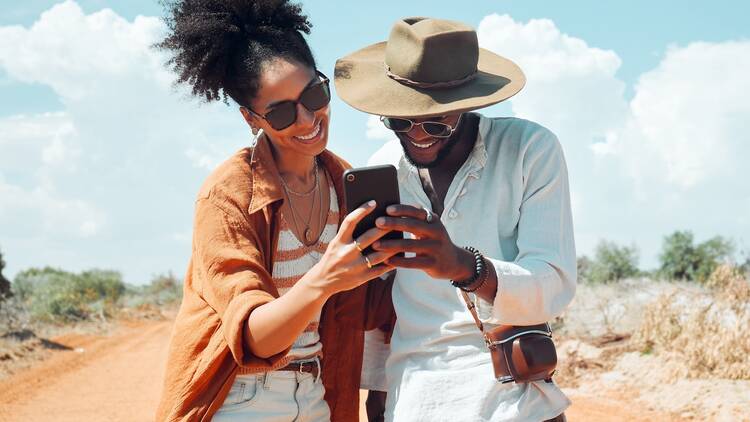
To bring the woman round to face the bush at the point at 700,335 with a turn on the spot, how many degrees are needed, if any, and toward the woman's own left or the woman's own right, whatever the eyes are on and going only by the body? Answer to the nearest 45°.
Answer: approximately 90° to the woman's own left

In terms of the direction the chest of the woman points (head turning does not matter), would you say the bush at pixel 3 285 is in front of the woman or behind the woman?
behind

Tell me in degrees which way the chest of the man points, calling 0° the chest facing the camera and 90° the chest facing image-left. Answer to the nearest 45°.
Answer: approximately 45°

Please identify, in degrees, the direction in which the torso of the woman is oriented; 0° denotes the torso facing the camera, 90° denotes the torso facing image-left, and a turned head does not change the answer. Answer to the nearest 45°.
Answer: approximately 315°

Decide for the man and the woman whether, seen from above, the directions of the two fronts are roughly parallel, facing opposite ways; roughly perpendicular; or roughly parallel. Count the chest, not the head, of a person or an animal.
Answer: roughly perpendicular

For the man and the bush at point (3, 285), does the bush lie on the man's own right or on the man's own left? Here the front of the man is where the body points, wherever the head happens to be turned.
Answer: on the man's own right

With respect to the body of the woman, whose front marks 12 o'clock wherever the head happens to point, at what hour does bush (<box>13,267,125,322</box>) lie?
The bush is roughly at 7 o'clock from the woman.

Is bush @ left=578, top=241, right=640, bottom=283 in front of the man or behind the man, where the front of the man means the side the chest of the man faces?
behind

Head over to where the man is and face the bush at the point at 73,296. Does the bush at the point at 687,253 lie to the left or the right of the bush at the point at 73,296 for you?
right

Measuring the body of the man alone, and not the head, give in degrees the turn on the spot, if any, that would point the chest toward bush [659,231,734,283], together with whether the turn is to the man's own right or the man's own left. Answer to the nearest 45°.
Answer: approximately 135° to the man's own right

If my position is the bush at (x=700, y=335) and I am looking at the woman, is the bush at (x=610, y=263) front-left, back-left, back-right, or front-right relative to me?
back-right

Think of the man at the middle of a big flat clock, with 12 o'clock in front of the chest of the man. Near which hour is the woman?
The woman is roughly at 2 o'clock from the man.

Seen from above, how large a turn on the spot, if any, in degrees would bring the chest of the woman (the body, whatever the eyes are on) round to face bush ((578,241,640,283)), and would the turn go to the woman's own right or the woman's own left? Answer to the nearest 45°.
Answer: approximately 90° to the woman's own left
